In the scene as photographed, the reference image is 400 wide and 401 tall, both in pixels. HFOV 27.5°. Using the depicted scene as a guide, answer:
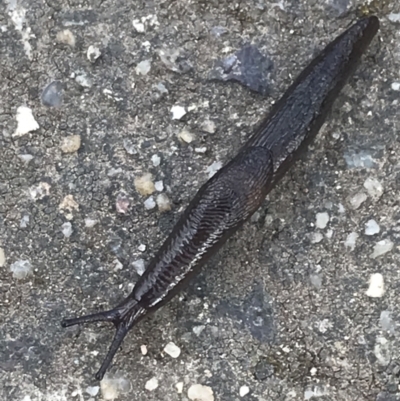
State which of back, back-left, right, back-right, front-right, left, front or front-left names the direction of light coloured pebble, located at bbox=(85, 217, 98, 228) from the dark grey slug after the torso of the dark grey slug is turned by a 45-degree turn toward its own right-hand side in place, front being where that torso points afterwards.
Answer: front

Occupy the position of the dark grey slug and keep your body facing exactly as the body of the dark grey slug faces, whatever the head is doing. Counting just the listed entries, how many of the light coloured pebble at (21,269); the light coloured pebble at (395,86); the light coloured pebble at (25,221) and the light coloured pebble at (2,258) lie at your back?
1

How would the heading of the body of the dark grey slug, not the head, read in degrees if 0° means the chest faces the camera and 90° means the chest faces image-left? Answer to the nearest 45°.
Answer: approximately 45°

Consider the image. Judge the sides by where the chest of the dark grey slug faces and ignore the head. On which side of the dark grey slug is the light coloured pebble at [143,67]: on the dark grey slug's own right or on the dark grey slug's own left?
on the dark grey slug's own right

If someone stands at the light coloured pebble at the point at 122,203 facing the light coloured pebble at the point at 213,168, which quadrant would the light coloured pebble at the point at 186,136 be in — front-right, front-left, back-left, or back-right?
front-left

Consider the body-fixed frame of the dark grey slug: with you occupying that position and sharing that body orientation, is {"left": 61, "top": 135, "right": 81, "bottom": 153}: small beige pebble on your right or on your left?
on your right

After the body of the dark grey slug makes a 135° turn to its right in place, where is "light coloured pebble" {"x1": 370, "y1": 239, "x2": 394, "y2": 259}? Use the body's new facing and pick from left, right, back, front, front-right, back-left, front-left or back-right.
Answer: right

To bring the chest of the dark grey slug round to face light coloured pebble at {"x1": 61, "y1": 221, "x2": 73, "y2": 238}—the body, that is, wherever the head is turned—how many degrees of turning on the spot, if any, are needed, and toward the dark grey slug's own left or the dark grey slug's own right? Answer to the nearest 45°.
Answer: approximately 45° to the dark grey slug's own right

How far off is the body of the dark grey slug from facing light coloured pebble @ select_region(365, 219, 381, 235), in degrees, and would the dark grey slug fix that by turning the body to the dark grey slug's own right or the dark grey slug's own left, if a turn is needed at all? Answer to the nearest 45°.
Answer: approximately 135° to the dark grey slug's own left
